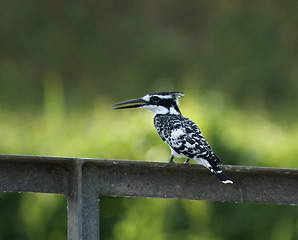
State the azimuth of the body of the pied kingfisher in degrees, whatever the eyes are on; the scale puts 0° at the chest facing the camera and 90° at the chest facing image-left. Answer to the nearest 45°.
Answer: approximately 90°
